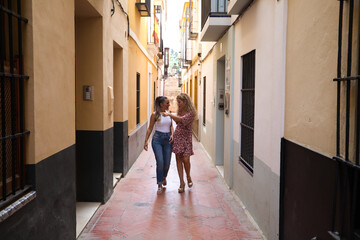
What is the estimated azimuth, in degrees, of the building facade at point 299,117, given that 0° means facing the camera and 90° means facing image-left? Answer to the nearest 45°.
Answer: approximately 90°

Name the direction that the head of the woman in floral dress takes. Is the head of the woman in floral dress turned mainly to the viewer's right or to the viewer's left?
to the viewer's left

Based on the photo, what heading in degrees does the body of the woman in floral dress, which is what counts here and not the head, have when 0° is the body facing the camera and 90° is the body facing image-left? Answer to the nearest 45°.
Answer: approximately 45°

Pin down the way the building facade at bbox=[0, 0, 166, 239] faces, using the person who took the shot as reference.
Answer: facing to the right of the viewer

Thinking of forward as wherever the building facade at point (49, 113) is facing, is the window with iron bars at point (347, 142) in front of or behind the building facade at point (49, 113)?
in front

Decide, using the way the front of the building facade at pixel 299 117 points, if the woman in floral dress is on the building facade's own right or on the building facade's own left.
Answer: on the building facade's own right

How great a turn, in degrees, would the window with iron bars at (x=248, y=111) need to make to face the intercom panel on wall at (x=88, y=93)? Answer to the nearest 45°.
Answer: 0° — it already faces it

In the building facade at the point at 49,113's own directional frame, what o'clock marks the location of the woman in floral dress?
The woman in floral dress is roughly at 10 o'clock from the building facade.

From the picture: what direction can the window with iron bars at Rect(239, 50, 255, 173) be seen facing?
to the viewer's left

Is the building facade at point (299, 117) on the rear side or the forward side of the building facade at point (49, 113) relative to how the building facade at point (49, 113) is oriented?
on the forward side
